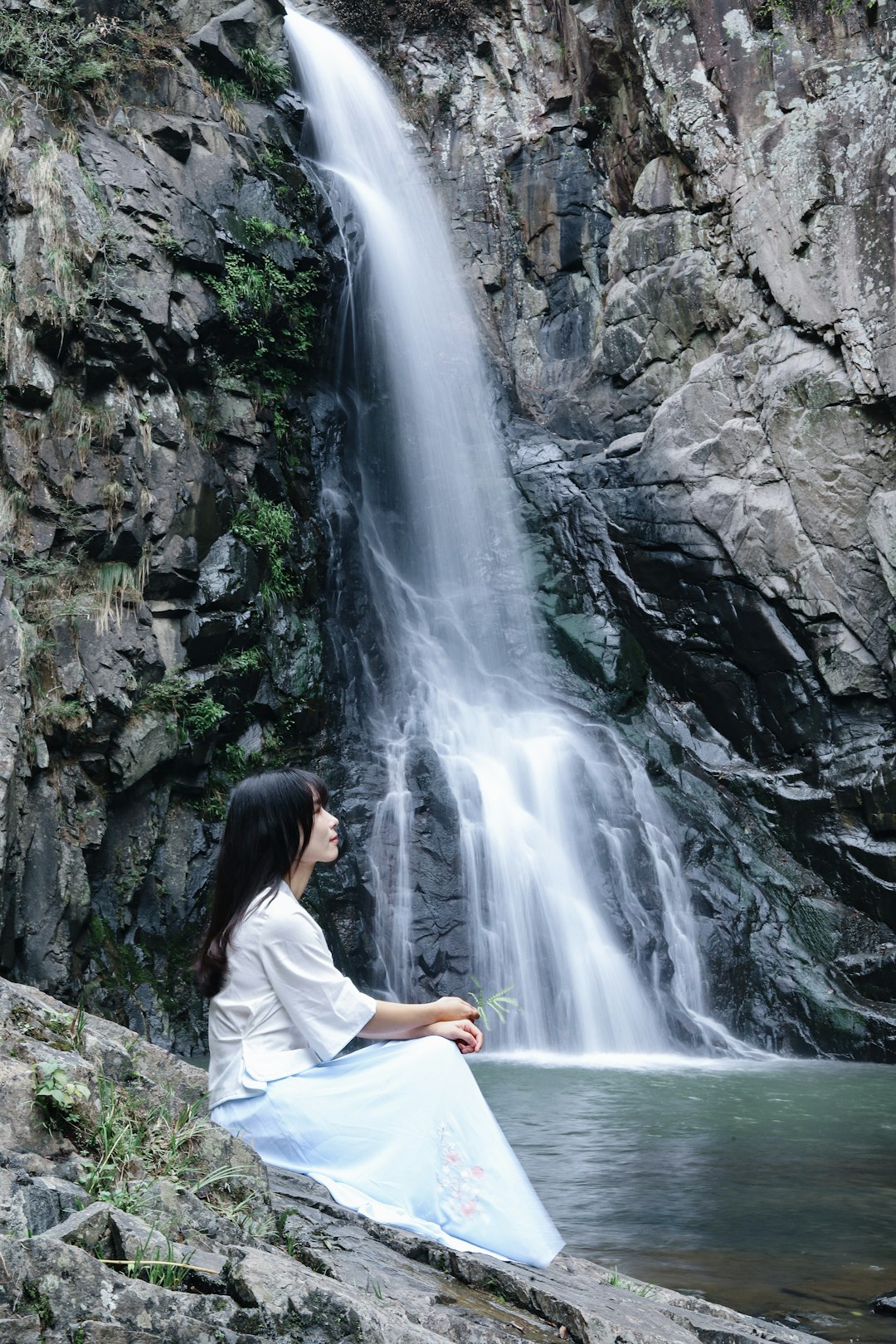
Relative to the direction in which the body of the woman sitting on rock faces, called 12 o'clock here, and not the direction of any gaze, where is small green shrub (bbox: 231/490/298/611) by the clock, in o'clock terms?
The small green shrub is roughly at 9 o'clock from the woman sitting on rock.

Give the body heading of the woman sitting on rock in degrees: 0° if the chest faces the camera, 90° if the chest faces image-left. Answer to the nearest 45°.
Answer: approximately 270°

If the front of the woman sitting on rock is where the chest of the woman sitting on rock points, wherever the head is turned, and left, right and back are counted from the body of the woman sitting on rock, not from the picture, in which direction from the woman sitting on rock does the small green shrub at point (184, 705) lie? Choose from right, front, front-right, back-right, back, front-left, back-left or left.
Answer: left

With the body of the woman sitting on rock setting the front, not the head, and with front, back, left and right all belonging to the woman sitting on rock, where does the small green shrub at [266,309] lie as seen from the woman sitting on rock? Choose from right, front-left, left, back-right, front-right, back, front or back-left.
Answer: left

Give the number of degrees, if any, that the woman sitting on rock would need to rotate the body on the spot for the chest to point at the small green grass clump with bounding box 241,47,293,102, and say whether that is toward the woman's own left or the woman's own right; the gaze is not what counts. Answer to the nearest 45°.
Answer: approximately 90° to the woman's own left

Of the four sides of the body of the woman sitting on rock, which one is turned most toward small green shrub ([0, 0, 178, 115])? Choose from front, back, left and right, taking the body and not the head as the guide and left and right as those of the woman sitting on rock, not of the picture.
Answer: left

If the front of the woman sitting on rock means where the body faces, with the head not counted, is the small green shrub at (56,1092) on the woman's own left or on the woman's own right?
on the woman's own right

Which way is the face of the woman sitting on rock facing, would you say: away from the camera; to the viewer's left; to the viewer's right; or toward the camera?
to the viewer's right

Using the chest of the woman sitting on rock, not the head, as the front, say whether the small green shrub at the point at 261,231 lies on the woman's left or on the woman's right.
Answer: on the woman's left

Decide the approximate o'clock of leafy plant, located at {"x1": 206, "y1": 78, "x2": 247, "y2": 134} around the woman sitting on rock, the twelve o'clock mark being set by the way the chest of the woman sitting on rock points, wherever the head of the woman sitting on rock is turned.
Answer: The leafy plant is roughly at 9 o'clock from the woman sitting on rock.
